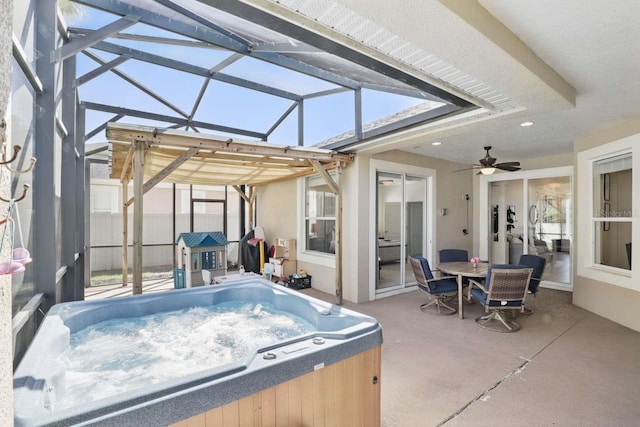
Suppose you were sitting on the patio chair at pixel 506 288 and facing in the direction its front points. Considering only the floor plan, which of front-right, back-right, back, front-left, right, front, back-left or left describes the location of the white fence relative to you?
front-left

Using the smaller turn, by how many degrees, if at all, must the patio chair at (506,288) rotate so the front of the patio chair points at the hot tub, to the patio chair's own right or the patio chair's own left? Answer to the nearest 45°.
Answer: approximately 135° to the patio chair's own left

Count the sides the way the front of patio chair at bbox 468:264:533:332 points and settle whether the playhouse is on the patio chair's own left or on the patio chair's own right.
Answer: on the patio chair's own left

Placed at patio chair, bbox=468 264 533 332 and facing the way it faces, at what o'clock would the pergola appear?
The pergola is roughly at 10 o'clock from the patio chair.

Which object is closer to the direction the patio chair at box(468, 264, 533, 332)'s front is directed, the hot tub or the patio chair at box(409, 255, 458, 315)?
the patio chair

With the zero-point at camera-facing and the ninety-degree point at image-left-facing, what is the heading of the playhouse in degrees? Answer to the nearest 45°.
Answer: approximately 315°

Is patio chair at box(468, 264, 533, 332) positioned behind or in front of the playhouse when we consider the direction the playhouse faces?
in front

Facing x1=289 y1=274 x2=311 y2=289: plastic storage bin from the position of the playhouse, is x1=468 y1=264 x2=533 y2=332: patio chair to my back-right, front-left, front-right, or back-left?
front-right

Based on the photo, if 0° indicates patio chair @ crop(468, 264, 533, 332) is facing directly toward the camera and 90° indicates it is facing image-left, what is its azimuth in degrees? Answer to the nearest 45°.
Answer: approximately 135°

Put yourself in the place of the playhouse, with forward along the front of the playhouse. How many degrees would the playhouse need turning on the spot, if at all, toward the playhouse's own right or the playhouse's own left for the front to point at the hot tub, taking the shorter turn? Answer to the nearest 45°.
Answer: approximately 45° to the playhouse's own right
